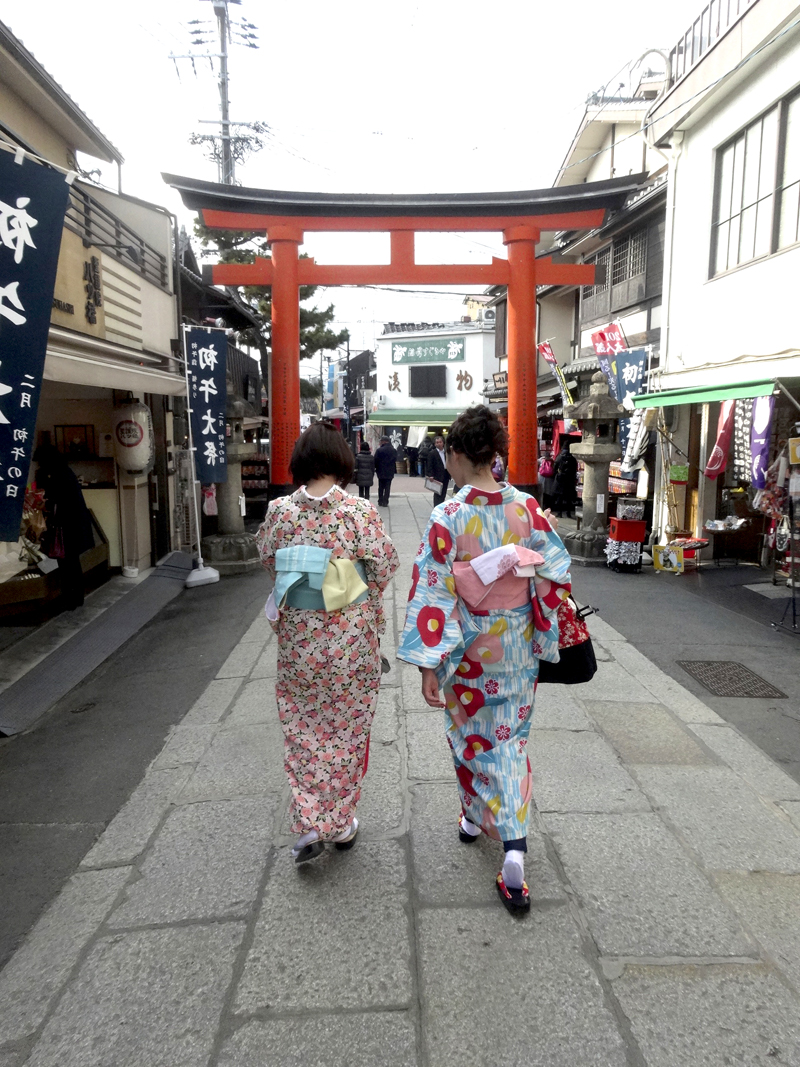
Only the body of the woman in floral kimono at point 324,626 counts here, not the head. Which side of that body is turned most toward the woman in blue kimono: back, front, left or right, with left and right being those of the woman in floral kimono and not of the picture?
right

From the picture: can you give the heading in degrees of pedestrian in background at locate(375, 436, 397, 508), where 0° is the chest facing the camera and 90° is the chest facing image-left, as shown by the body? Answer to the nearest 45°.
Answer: approximately 180°

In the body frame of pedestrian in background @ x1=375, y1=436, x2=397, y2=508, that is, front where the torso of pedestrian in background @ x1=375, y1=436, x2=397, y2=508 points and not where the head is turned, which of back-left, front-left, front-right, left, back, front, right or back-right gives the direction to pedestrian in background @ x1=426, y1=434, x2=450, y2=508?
back-right

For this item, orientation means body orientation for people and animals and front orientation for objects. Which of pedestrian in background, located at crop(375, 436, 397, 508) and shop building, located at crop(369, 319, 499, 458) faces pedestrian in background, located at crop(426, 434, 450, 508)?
the shop building

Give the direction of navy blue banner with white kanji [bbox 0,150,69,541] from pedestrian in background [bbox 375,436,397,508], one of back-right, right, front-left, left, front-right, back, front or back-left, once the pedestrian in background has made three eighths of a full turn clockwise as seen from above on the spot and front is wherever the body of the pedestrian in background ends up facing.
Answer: front-right

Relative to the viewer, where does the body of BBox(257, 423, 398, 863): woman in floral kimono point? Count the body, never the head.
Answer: away from the camera

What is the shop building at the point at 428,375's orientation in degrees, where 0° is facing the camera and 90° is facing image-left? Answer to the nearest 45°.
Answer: approximately 0°

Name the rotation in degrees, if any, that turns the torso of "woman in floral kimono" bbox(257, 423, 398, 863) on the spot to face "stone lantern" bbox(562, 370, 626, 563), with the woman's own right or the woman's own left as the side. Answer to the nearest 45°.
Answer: approximately 45° to the woman's own right

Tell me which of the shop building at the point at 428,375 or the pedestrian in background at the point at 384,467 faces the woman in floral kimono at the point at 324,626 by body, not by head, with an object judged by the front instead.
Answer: the shop building

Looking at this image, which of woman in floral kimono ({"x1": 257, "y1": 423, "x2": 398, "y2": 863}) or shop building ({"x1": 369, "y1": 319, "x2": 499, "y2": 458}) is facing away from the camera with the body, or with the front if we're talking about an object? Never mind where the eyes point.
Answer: the woman in floral kimono

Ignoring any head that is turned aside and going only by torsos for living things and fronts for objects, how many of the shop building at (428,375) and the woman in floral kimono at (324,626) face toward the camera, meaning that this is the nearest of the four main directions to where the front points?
1

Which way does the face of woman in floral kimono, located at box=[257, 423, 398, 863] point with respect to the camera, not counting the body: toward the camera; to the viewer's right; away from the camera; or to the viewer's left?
away from the camera
